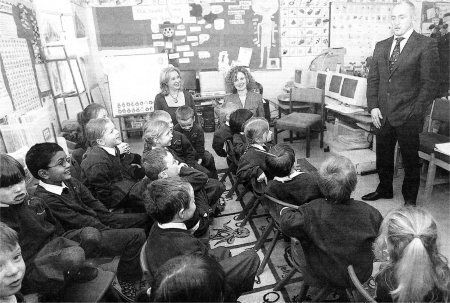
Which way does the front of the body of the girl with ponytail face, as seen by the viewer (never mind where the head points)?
away from the camera

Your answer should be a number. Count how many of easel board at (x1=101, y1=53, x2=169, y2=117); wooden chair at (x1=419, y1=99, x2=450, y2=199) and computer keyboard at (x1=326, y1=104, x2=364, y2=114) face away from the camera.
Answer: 0

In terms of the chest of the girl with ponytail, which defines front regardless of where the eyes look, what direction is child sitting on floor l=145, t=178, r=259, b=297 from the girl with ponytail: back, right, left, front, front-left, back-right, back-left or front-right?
left

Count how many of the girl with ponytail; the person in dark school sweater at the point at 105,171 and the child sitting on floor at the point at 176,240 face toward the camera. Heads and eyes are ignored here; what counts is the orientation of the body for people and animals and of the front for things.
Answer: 0

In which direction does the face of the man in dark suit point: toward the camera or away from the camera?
toward the camera

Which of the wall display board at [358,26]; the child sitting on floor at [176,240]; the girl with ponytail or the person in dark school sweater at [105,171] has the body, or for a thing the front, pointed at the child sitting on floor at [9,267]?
the wall display board

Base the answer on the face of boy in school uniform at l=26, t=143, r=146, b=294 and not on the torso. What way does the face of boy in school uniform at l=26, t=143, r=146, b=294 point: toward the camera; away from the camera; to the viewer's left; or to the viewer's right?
to the viewer's right

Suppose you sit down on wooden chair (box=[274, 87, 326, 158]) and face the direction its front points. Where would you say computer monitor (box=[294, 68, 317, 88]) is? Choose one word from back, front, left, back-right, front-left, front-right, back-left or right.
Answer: back-right

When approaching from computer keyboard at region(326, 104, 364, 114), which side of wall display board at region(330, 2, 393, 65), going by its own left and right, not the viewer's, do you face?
front

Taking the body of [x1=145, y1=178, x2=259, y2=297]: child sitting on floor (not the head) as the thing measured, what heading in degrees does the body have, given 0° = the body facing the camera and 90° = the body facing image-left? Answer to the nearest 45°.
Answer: approximately 225°

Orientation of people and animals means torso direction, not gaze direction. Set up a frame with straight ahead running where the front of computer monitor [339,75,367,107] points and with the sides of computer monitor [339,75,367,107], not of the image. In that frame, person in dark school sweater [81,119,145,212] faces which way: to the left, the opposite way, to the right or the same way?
the opposite way

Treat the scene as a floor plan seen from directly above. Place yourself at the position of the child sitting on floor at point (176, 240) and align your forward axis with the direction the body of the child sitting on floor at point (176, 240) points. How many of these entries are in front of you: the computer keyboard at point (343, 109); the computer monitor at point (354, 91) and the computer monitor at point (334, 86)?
3

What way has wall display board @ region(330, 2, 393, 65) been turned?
toward the camera

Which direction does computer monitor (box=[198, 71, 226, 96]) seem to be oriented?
toward the camera

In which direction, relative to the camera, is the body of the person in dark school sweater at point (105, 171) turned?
to the viewer's right

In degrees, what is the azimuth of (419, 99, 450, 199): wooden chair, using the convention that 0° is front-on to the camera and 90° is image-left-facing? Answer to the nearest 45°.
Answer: approximately 45°
